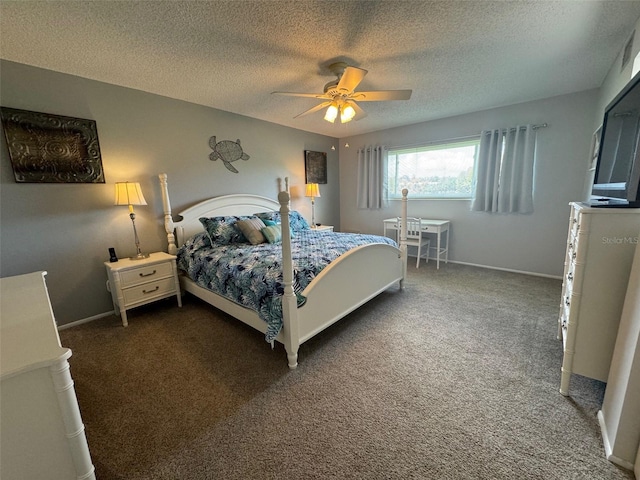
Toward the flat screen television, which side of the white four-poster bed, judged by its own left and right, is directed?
front

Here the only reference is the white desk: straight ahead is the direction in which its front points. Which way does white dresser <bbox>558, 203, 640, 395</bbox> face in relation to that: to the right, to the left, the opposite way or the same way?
to the right

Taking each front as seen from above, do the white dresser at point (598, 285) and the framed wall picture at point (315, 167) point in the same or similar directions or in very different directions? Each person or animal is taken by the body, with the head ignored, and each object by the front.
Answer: very different directions

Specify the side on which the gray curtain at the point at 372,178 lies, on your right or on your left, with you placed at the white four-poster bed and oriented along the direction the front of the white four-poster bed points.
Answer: on your left

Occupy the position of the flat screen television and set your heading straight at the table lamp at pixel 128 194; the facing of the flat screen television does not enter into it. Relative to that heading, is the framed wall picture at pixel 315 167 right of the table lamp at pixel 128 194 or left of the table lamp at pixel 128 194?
right

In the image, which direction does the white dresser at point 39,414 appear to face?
to the viewer's right

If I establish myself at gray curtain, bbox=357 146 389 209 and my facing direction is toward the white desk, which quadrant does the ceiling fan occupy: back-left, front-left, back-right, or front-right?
front-right

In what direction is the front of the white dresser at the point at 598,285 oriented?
to the viewer's left

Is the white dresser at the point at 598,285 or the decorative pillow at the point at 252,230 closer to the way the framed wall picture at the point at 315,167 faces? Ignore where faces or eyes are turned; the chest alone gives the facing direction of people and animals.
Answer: the white dresser

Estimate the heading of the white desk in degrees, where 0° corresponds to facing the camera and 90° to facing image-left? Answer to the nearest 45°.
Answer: approximately 45°

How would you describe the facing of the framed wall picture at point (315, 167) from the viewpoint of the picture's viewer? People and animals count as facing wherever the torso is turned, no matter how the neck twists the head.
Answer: facing the viewer and to the right of the viewer

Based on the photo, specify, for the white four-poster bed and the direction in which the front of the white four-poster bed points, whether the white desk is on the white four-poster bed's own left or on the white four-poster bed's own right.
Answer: on the white four-poster bed's own left

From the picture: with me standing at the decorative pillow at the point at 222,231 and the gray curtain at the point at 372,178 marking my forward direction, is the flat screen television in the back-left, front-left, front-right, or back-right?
front-right

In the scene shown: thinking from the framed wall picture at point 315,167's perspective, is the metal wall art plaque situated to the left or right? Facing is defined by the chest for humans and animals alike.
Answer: on its right
